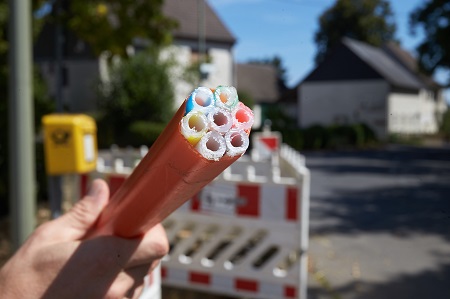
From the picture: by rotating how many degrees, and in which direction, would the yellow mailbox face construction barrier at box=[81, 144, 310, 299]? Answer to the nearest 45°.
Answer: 0° — it already faces it

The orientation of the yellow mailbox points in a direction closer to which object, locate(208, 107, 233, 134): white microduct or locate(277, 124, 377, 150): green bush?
the white microduct

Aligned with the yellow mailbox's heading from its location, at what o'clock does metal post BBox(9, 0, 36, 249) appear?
The metal post is roughly at 2 o'clock from the yellow mailbox.

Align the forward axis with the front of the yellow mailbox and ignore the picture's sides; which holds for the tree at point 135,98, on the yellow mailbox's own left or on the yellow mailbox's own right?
on the yellow mailbox's own left

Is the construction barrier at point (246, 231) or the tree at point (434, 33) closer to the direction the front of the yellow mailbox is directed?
the construction barrier

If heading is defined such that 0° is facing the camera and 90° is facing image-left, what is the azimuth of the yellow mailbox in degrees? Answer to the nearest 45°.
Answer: approximately 315°

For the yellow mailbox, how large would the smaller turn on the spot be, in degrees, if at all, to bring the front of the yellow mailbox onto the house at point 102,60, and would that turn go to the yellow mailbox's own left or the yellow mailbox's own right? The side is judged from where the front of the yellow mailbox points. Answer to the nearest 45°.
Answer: approximately 135° to the yellow mailbox's own left

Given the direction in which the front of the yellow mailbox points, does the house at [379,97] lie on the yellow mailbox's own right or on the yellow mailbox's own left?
on the yellow mailbox's own left

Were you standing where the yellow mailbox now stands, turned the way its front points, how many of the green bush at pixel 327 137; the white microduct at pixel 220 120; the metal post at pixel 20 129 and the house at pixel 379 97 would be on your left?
2
